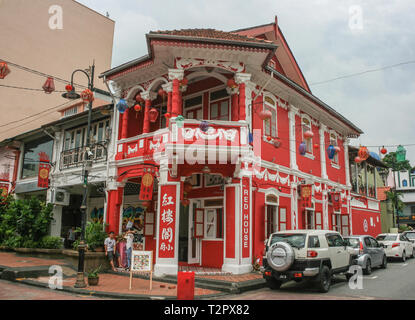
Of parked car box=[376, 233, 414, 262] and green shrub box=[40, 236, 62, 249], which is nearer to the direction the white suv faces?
the parked car

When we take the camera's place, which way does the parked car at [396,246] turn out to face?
facing away from the viewer and to the right of the viewer

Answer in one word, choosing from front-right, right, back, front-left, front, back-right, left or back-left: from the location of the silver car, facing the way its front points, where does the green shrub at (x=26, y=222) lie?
back-left

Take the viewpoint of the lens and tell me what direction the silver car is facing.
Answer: facing away from the viewer and to the right of the viewer

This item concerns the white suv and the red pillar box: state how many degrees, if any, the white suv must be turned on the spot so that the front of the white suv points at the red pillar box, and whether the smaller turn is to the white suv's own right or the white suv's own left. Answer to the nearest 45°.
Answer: approximately 180°

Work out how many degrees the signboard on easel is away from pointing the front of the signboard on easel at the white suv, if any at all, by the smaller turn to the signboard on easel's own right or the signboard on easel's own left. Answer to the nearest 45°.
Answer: approximately 90° to the signboard on easel's own left

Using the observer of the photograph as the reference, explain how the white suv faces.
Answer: facing away from the viewer and to the right of the viewer
